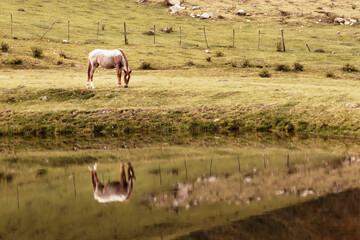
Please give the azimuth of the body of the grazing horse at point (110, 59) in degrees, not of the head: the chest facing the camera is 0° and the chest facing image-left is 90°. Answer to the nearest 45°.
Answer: approximately 270°
